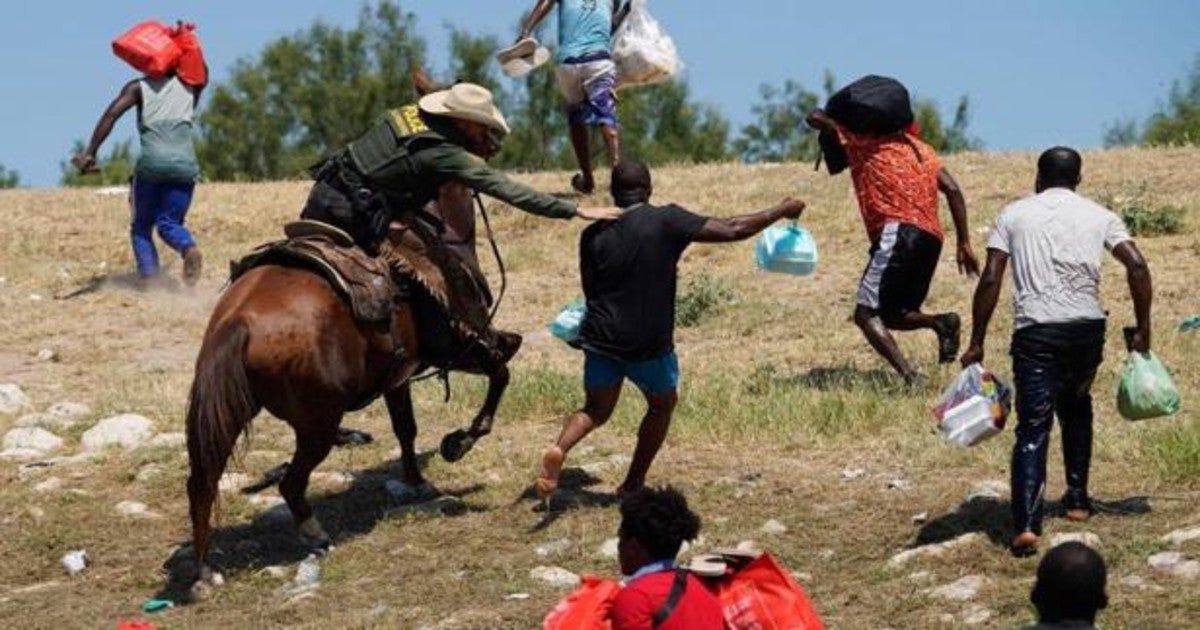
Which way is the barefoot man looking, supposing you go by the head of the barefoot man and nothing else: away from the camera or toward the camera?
away from the camera

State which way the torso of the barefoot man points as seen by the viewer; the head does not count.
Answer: away from the camera

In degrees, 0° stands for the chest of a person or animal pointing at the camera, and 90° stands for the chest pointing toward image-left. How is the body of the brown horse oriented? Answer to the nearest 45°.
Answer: approximately 225°

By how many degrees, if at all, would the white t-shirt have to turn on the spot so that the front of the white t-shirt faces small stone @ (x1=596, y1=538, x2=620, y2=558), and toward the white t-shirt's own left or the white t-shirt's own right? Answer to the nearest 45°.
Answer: approximately 90° to the white t-shirt's own left

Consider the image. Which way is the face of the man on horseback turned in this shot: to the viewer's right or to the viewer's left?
to the viewer's right

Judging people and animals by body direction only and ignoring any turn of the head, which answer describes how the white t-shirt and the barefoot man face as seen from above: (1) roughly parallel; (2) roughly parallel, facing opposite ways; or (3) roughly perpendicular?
roughly parallel

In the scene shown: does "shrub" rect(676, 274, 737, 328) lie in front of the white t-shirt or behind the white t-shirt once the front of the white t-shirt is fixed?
in front

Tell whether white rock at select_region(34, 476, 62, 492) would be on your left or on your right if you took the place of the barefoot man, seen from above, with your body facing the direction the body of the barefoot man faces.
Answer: on your left

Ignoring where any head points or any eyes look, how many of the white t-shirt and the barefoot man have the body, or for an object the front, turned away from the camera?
2

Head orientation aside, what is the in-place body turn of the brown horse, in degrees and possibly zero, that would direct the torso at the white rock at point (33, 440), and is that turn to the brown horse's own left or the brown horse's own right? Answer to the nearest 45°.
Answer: approximately 90° to the brown horse's own left

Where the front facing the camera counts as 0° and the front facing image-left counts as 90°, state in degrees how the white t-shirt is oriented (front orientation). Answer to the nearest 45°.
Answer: approximately 180°

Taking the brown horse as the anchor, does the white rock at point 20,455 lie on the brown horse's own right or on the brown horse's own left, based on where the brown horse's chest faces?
on the brown horse's own left

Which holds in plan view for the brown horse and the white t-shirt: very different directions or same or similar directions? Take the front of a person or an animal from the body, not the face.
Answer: same or similar directions
